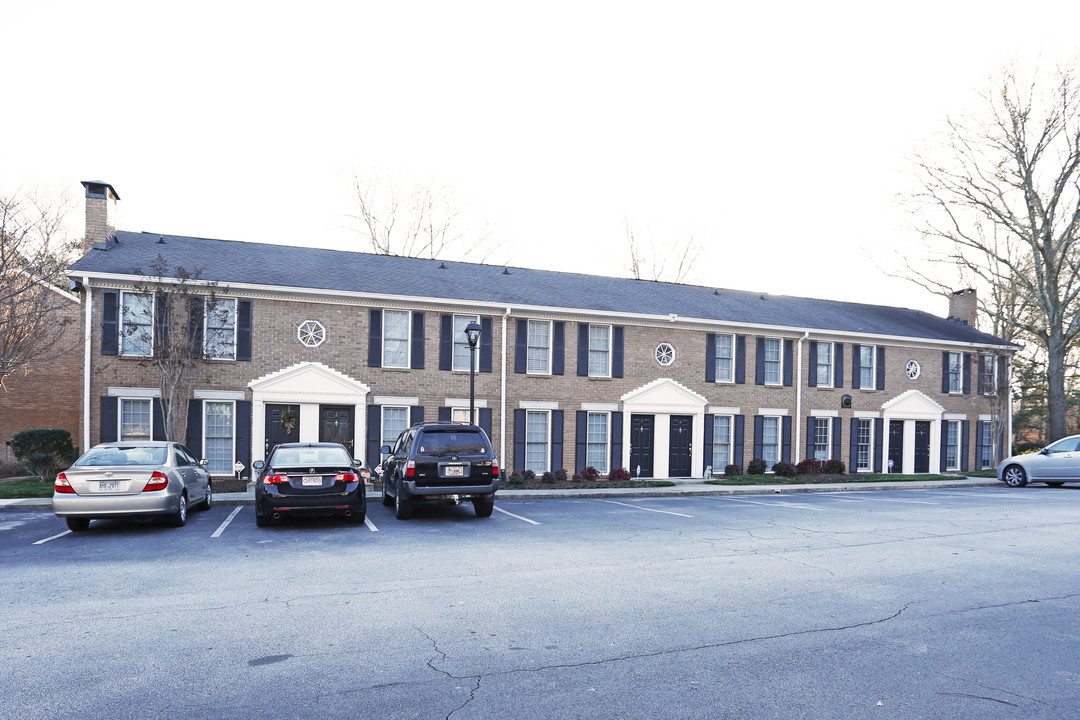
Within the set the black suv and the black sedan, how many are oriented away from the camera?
2

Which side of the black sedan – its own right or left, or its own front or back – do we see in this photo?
back

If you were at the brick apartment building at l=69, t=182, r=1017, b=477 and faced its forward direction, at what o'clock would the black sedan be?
The black sedan is roughly at 2 o'clock from the brick apartment building.

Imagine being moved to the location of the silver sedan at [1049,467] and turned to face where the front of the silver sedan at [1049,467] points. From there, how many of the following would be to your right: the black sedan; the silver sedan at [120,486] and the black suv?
0

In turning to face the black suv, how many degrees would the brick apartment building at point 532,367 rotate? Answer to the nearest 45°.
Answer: approximately 45° to its right

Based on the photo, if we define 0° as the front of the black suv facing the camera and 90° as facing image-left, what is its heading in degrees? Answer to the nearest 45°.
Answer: approximately 180°

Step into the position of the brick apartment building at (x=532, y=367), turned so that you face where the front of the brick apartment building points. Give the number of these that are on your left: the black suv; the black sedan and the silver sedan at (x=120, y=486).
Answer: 0

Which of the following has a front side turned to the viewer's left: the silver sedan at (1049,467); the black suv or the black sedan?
the silver sedan

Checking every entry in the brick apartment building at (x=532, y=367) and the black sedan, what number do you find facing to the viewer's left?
0

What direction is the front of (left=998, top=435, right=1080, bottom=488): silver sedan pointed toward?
to the viewer's left

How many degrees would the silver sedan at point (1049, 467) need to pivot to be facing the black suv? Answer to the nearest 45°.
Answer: approximately 45° to its left
